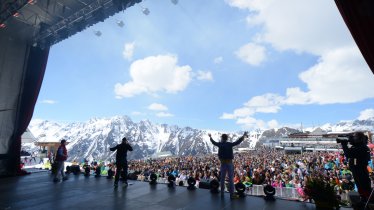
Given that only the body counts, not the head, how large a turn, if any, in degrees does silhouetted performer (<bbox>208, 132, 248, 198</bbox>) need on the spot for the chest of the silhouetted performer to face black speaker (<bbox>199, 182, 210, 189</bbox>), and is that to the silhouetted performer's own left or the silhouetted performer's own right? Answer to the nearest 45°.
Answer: approximately 45° to the silhouetted performer's own left

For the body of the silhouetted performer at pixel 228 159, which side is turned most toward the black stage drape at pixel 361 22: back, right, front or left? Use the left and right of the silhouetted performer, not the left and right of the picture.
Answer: right

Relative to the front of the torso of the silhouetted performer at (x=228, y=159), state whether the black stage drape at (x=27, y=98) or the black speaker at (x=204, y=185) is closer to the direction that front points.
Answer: the black speaker

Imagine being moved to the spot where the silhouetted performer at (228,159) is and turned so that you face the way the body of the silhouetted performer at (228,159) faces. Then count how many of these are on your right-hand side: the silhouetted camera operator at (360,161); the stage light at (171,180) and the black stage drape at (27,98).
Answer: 1

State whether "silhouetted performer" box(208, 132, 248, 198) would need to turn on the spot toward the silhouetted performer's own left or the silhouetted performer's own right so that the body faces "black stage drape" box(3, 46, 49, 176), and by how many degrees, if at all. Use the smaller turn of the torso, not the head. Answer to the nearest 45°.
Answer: approximately 90° to the silhouetted performer's own left

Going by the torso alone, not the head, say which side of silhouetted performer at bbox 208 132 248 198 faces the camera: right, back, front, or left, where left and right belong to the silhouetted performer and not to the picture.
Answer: back

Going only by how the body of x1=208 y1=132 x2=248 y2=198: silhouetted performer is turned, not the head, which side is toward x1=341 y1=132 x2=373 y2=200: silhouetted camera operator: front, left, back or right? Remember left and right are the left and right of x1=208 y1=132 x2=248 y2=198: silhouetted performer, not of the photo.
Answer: right

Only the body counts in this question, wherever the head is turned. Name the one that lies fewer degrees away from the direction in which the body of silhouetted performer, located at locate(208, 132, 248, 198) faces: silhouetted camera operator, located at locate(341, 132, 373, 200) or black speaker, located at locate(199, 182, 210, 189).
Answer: the black speaker
